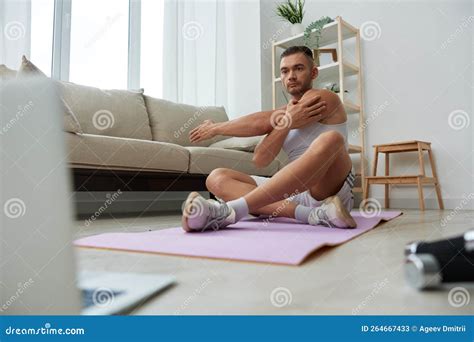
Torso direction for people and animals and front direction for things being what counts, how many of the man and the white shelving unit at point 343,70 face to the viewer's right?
0

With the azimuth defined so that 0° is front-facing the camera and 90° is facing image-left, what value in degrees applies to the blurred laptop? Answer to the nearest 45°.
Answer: approximately 225°

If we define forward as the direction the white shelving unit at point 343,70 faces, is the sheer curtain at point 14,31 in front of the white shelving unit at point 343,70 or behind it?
in front

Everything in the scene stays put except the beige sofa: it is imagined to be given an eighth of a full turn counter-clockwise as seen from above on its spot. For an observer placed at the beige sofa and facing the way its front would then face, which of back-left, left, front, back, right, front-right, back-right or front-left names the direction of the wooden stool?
front

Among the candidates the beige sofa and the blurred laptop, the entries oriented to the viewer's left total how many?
0

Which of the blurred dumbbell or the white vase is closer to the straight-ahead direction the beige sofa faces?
the blurred dumbbell

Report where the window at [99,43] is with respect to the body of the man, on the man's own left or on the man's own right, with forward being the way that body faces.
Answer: on the man's own right

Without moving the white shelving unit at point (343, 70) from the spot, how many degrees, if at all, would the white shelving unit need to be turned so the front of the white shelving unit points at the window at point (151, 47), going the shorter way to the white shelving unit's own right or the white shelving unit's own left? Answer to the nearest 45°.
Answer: approximately 45° to the white shelving unit's own right

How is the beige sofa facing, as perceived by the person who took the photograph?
facing the viewer and to the right of the viewer

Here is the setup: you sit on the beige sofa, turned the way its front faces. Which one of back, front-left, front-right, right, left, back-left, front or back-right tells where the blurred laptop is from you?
front-right

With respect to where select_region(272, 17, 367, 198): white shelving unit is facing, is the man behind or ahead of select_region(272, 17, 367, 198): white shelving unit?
ahead

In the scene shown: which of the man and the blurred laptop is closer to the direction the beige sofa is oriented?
the man

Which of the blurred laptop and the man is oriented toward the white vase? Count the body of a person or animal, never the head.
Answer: the blurred laptop

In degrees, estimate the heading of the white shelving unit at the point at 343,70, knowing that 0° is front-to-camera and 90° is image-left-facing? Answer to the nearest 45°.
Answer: approximately 45°

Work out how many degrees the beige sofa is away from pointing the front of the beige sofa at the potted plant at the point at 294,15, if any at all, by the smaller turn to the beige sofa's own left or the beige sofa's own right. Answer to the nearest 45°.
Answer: approximately 90° to the beige sofa's own left

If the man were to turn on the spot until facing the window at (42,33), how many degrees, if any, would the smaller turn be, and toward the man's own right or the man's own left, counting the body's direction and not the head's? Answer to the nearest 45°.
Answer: approximately 90° to the man's own right

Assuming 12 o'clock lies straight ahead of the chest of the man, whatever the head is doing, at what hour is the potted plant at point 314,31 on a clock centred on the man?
The potted plant is roughly at 5 o'clock from the man.
